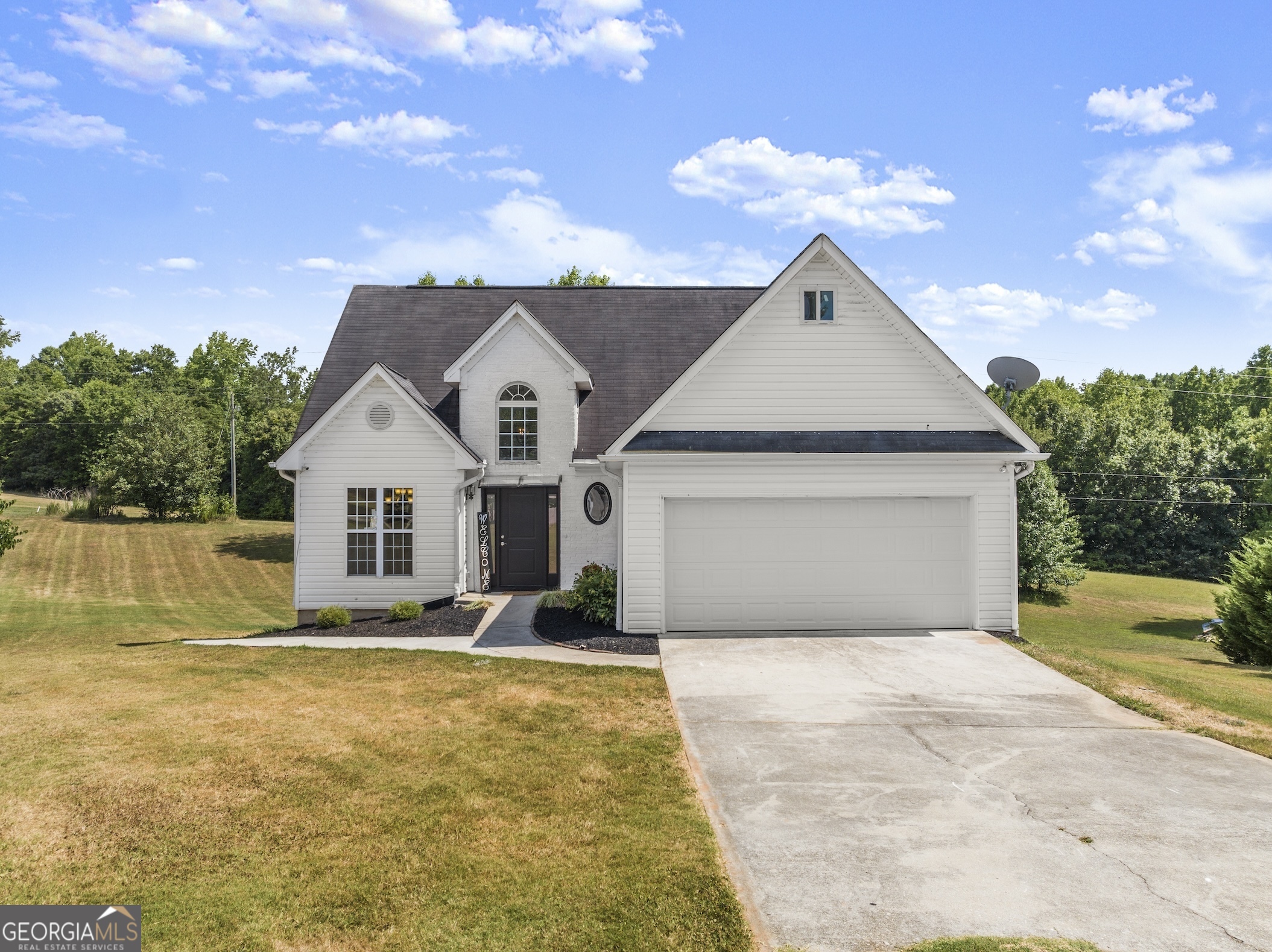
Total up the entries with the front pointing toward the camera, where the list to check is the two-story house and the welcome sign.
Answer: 2

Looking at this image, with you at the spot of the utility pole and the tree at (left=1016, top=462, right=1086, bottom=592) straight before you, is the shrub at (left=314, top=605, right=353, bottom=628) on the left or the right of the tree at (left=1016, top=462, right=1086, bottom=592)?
right

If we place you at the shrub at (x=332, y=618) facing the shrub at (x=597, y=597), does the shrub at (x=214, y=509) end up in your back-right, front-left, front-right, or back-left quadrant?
back-left

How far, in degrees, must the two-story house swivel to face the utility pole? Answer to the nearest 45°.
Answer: approximately 135° to its right

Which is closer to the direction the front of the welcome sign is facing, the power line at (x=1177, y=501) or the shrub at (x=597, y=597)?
the shrub
